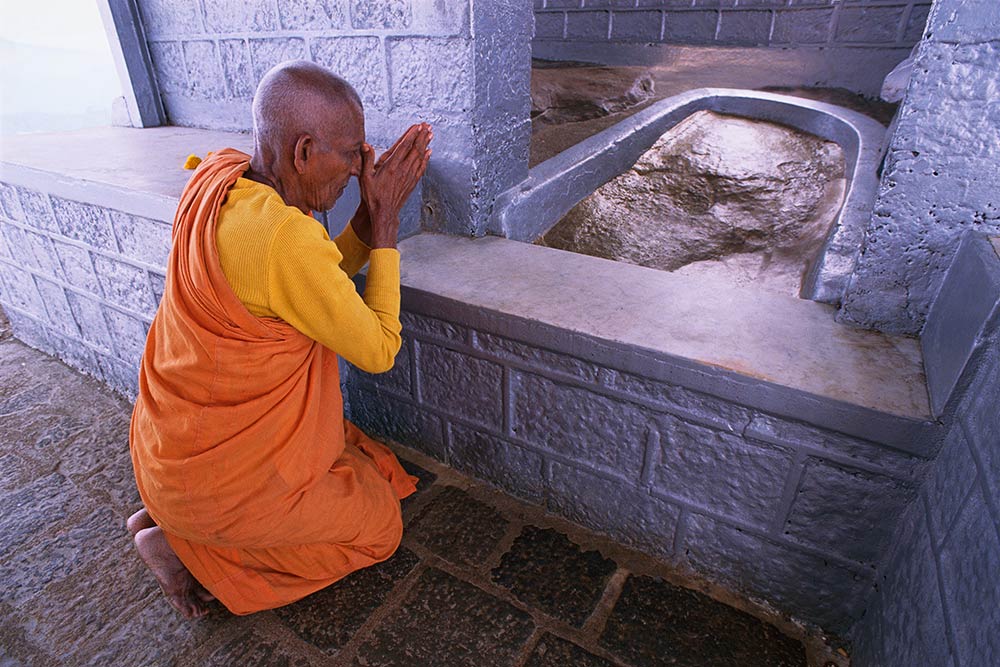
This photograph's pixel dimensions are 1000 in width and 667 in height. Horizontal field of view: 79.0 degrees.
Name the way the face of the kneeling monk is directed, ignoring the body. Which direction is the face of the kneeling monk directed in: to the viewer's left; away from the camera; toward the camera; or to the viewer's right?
to the viewer's right

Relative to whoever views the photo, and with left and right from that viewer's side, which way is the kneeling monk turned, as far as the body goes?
facing away from the viewer and to the right of the viewer

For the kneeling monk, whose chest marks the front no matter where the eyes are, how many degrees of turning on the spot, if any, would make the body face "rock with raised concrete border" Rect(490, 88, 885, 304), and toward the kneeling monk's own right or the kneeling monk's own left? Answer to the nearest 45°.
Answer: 0° — they already face it
